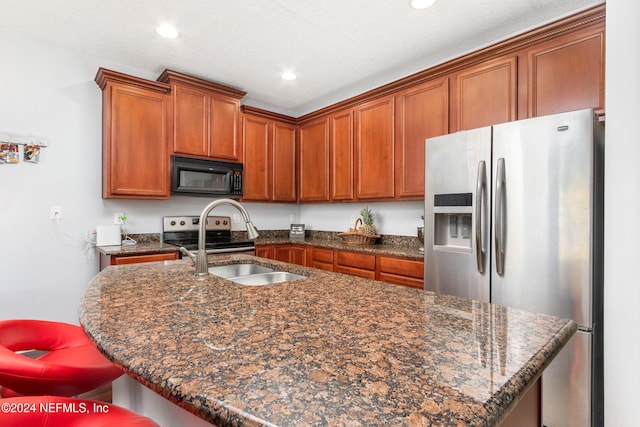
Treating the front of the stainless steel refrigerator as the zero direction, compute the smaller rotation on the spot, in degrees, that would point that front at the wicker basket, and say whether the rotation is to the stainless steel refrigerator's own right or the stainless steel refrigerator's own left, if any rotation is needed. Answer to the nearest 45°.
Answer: approximately 90° to the stainless steel refrigerator's own right

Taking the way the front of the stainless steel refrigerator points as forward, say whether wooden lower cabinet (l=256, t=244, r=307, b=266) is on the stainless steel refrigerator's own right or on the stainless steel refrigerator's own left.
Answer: on the stainless steel refrigerator's own right

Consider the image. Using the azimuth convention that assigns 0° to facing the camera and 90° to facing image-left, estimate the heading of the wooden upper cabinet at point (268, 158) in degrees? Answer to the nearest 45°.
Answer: approximately 315°

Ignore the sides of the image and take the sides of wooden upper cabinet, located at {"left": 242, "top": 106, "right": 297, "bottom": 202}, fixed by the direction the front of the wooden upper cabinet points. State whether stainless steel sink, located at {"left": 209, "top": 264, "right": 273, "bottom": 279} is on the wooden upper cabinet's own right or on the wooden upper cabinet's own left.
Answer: on the wooden upper cabinet's own right

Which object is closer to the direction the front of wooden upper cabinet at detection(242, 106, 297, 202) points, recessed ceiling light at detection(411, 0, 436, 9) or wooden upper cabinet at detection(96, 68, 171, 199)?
the recessed ceiling light

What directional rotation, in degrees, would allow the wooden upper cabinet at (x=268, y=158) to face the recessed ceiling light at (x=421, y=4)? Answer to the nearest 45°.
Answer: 0° — it already faces it

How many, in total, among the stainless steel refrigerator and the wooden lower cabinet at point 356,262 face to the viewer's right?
0

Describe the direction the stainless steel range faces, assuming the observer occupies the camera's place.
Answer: facing the viewer and to the right of the viewer
